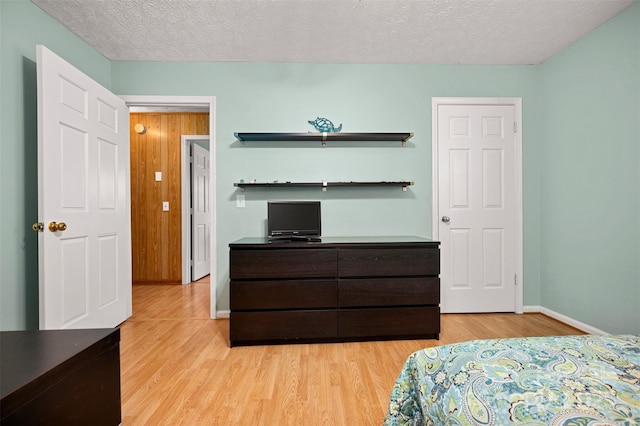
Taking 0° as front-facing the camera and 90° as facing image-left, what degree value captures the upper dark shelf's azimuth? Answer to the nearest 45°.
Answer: approximately 0°

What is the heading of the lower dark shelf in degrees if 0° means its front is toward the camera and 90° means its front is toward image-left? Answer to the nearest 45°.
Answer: approximately 0°

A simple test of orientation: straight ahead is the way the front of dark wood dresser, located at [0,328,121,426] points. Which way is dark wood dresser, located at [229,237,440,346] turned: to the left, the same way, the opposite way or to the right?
to the right

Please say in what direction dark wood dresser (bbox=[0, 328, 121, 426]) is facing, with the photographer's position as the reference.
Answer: facing the viewer and to the right of the viewer

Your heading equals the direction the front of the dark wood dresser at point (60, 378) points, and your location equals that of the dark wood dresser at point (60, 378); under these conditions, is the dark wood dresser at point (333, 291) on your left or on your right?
on your left

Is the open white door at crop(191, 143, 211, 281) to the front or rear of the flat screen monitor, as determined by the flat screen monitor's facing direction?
to the rear

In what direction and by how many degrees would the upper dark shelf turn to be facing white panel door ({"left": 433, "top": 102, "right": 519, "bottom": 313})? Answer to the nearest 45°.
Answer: approximately 90° to its left

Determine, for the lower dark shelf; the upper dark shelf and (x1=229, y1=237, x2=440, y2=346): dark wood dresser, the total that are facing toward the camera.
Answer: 3
